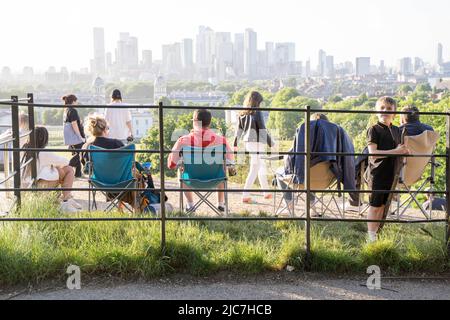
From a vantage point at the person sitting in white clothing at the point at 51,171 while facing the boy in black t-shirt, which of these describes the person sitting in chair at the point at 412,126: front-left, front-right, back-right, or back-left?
front-left

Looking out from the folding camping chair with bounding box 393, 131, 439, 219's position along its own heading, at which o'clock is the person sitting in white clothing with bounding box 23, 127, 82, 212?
The person sitting in white clothing is roughly at 10 o'clock from the folding camping chair.

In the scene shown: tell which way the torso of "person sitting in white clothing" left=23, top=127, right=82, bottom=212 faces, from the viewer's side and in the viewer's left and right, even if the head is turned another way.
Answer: facing to the right of the viewer

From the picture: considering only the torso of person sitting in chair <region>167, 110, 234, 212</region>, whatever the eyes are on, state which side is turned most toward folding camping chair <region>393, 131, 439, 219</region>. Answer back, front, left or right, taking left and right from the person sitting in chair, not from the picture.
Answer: right

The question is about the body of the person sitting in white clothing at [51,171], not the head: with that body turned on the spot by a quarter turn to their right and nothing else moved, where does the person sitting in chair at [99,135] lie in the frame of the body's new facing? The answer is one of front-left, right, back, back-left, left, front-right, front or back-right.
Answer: front-left

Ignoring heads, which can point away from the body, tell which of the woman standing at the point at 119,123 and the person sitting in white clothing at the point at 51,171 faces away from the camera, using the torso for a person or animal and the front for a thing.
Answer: the woman standing

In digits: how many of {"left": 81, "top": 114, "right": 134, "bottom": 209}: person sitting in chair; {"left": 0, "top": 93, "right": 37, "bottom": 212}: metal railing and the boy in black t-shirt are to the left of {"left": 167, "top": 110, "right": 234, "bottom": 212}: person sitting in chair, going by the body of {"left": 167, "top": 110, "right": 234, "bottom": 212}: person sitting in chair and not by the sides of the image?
2

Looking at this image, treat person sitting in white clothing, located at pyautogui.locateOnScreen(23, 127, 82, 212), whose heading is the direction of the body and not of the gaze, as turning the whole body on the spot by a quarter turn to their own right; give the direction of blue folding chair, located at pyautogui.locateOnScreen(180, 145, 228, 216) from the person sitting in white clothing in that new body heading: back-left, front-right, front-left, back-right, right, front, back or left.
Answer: front-left

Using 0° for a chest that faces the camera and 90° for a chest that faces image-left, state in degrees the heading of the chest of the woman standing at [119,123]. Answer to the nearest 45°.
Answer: approximately 180°

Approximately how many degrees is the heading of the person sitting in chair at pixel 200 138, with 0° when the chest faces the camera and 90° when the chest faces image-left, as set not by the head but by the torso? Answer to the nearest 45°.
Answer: approximately 180°

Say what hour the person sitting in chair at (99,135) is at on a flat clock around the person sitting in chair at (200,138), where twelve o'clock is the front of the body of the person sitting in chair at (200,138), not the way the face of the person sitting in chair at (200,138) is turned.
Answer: the person sitting in chair at (99,135) is roughly at 9 o'clock from the person sitting in chair at (200,138).

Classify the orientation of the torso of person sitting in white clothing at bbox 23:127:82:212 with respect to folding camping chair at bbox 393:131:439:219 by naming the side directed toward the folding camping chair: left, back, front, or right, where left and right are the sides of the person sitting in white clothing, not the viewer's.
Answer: front

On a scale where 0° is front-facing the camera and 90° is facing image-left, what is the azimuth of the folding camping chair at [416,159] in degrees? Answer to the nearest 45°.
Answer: approximately 135°

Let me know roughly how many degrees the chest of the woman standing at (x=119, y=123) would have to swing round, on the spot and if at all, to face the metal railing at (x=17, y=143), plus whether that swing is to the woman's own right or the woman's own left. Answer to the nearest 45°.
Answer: approximately 135° to the woman's own left

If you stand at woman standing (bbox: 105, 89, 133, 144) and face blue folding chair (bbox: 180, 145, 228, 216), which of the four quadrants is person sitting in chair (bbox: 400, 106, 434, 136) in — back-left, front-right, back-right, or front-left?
front-left
